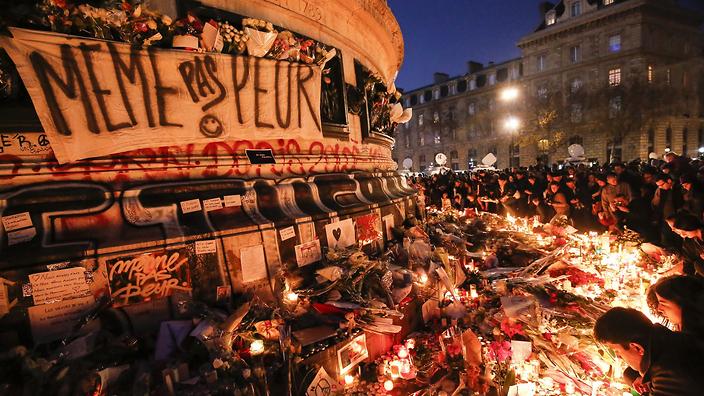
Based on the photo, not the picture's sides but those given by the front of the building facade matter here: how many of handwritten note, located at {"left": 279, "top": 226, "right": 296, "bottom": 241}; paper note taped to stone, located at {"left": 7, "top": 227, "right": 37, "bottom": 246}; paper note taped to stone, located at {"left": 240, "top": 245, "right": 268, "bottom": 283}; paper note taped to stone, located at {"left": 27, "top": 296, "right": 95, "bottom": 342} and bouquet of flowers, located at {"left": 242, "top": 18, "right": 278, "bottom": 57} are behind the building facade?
0

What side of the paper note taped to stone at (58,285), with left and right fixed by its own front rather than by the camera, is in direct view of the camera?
front

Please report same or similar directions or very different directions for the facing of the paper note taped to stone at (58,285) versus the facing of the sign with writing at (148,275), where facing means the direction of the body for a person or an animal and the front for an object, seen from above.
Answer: same or similar directions

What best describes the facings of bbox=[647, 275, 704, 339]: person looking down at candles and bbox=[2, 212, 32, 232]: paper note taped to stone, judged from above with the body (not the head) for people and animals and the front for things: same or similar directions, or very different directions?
very different directions

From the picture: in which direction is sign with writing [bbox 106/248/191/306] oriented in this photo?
toward the camera

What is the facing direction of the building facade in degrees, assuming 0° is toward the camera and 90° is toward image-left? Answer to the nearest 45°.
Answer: approximately 45°

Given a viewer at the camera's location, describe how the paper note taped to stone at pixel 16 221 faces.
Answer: facing the viewer

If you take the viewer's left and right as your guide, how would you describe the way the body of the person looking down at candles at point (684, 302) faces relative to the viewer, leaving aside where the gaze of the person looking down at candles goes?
facing to the left of the viewer

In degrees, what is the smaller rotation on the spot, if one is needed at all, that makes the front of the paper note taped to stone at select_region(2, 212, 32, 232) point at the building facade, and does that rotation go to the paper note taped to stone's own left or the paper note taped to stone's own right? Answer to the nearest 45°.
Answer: approximately 90° to the paper note taped to stone's own left

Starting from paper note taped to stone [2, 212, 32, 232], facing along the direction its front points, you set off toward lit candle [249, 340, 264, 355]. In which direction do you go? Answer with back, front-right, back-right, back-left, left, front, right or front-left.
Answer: front-left

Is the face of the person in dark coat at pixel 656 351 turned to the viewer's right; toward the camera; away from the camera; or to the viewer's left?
to the viewer's left

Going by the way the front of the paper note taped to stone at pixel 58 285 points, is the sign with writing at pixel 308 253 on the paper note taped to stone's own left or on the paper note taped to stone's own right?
on the paper note taped to stone's own left

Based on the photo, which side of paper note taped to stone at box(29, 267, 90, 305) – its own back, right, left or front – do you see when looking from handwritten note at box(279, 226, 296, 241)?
left

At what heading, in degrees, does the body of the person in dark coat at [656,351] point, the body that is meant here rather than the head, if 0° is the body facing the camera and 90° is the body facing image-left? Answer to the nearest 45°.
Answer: approximately 90°
